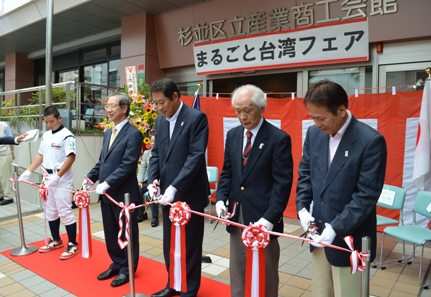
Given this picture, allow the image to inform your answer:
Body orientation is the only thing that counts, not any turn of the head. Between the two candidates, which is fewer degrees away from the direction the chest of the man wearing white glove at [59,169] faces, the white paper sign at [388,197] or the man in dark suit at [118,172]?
the man in dark suit

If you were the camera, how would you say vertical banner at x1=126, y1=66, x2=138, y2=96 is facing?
facing the viewer

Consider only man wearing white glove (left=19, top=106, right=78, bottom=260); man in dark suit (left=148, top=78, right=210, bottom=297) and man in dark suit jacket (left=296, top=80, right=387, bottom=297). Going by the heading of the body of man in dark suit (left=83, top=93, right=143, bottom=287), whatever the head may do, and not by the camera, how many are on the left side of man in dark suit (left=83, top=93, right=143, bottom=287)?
2

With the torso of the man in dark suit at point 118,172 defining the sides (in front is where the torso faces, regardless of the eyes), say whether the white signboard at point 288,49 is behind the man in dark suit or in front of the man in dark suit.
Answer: behind

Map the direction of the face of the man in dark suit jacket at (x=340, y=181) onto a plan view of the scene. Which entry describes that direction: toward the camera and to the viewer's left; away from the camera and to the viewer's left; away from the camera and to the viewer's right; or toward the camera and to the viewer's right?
toward the camera and to the viewer's left

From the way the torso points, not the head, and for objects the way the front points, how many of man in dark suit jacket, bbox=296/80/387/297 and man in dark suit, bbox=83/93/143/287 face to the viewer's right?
0

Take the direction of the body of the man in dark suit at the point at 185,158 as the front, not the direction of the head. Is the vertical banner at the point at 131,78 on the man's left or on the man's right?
on the man's right

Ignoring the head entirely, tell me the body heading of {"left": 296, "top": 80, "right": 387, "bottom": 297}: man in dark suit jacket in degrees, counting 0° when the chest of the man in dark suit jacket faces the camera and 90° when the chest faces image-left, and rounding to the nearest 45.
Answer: approximately 45°

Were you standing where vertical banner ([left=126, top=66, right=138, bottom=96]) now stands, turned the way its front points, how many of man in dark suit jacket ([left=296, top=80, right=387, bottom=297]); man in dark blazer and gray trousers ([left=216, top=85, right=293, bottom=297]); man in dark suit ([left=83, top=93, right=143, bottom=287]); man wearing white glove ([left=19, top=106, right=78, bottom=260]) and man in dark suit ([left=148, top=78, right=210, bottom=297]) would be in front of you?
5

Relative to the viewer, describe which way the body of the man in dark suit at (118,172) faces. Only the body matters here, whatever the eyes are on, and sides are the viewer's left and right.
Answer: facing the viewer and to the left of the viewer

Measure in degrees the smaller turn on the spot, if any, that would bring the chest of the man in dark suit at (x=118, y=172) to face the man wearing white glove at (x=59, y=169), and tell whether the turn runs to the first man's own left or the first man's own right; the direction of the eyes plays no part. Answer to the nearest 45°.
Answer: approximately 90° to the first man's own right

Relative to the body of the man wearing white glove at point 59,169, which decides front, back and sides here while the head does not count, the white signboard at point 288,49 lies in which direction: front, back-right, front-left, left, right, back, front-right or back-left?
back-left
